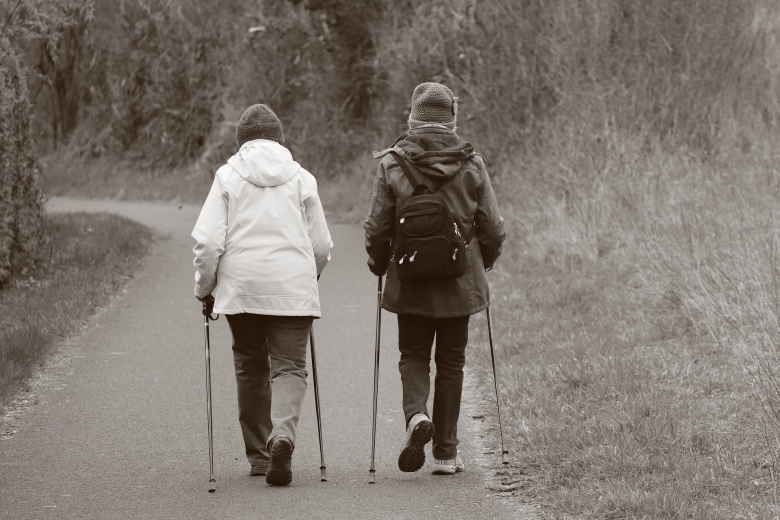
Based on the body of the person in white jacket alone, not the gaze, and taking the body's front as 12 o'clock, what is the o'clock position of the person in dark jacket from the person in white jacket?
The person in dark jacket is roughly at 3 o'clock from the person in white jacket.

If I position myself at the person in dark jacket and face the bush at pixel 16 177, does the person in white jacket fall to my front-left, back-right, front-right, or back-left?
front-left

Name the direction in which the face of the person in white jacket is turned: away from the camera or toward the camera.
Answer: away from the camera

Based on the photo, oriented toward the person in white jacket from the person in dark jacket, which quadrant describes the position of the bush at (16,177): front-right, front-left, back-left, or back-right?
front-right

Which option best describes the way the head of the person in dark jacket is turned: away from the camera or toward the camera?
away from the camera

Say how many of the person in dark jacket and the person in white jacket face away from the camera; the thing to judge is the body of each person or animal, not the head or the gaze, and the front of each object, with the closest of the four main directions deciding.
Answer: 2

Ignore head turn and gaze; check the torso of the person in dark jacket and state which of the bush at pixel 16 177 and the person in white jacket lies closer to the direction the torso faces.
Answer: the bush

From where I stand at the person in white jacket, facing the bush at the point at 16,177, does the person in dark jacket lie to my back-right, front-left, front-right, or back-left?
back-right

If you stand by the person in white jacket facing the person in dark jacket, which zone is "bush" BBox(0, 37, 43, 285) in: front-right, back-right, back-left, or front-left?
back-left

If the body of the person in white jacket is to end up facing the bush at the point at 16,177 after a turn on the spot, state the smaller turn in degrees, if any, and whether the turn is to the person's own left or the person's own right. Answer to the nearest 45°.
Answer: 0° — they already face it

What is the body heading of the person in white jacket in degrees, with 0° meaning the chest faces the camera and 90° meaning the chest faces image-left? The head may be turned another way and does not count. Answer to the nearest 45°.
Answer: approximately 180°

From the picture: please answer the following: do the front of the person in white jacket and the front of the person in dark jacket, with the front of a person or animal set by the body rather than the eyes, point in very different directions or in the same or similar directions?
same or similar directions

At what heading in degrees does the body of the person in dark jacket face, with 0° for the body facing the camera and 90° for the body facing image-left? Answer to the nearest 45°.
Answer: approximately 180°

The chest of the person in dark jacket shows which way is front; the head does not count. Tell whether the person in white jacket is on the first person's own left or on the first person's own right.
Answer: on the first person's own left

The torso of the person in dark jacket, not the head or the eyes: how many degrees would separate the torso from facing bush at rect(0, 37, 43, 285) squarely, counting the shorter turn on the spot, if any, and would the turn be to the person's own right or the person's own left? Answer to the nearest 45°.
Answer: approximately 45° to the person's own left
